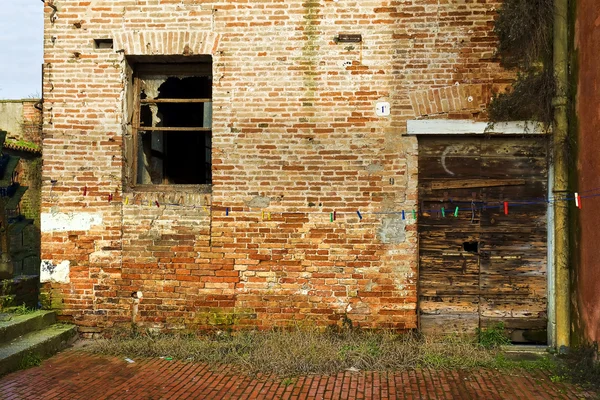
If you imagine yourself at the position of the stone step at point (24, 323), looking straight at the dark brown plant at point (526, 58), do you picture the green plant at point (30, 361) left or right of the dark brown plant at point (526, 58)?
right

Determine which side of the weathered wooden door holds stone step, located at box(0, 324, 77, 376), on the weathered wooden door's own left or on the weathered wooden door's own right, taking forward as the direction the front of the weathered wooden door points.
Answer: on the weathered wooden door's own right

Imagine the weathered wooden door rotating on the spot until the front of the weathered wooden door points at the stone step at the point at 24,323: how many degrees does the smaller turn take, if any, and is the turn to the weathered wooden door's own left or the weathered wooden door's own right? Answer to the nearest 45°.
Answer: approximately 45° to the weathered wooden door's own right

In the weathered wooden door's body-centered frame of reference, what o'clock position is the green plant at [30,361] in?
The green plant is roughly at 2 o'clock from the weathered wooden door.

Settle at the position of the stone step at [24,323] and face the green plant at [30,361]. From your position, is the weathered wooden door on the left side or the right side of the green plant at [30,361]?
left

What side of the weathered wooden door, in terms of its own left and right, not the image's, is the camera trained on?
front
